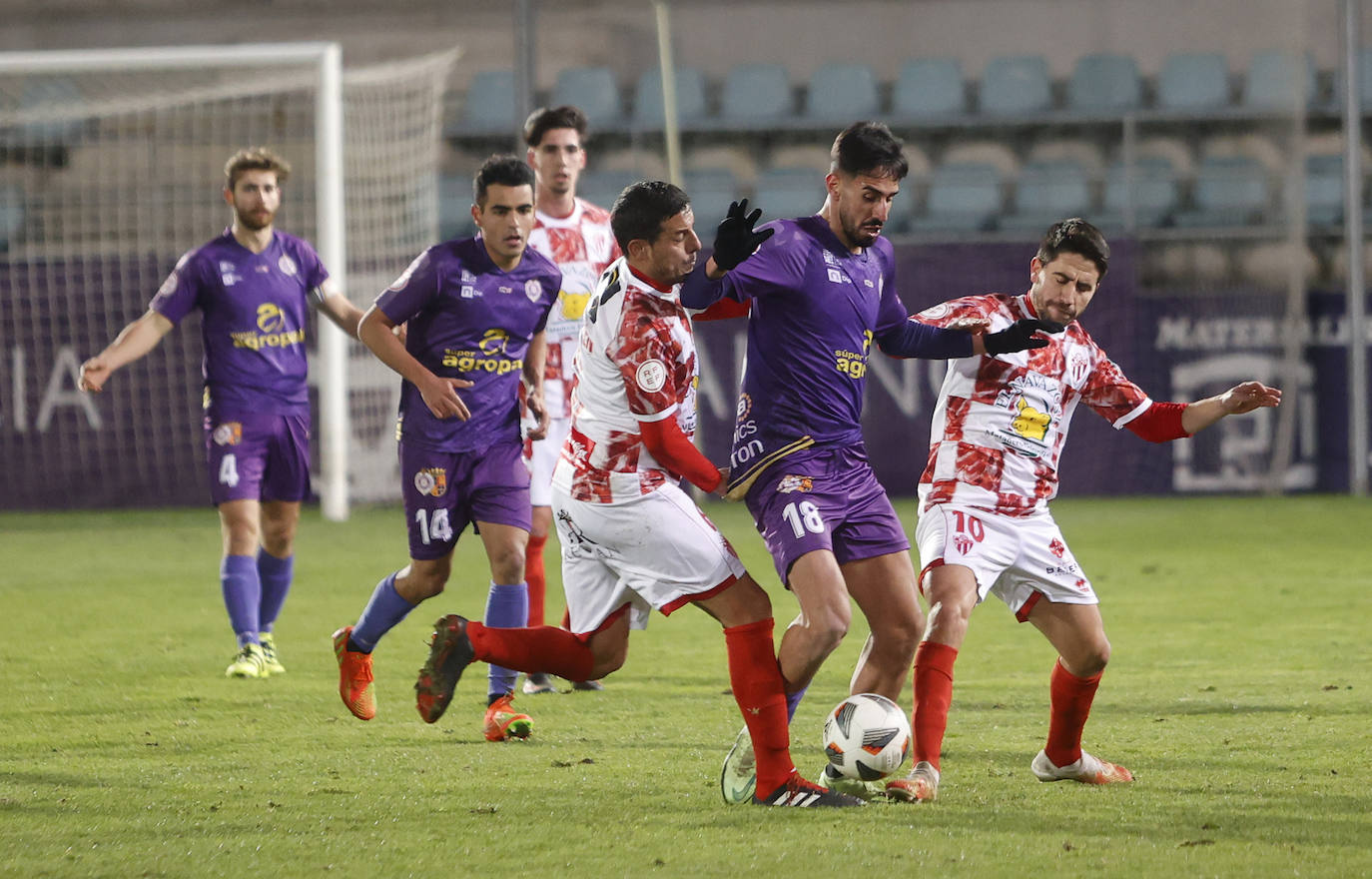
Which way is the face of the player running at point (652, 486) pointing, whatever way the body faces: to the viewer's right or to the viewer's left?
to the viewer's right

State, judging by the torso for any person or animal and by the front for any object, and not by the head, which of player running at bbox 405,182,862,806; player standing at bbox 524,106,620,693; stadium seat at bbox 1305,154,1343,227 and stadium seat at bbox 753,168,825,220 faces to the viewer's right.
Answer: player running at bbox 405,182,862,806

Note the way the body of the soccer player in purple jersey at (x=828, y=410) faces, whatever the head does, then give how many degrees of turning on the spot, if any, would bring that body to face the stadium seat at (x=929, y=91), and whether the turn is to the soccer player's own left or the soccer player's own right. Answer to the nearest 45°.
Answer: approximately 135° to the soccer player's own left

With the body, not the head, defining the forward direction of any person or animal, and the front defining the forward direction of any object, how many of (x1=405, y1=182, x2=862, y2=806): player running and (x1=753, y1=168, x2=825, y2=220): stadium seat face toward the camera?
1

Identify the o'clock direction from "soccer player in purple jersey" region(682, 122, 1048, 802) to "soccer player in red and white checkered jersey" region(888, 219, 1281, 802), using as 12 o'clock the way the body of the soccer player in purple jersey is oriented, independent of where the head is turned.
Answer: The soccer player in red and white checkered jersey is roughly at 10 o'clock from the soccer player in purple jersey.

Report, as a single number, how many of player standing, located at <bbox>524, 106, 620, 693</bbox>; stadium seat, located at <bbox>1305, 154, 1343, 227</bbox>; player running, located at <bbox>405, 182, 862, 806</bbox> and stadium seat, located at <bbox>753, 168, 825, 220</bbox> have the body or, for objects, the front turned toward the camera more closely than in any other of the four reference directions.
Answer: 3

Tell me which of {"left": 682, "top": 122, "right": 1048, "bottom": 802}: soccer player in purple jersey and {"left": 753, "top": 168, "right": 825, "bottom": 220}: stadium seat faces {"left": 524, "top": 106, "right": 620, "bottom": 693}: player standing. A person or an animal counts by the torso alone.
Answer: the stadium seat

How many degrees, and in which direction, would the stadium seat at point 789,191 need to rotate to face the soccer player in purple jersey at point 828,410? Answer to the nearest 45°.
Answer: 0° — it already faces them

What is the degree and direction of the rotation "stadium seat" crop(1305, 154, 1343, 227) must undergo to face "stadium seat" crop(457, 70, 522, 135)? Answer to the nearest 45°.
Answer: approximately 90° to its right

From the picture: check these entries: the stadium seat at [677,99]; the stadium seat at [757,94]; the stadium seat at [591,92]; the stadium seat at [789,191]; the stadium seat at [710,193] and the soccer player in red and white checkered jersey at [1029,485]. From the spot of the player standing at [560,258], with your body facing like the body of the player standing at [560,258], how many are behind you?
5

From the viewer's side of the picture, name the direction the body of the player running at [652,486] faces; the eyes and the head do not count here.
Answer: to the viewer's right

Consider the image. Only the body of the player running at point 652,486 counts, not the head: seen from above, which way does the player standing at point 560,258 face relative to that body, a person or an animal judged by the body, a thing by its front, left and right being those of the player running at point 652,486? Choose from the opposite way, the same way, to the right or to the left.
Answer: to the right

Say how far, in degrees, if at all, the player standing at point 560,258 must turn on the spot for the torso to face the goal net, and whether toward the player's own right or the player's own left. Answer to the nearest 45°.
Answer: approximately 135° to the player's own right
